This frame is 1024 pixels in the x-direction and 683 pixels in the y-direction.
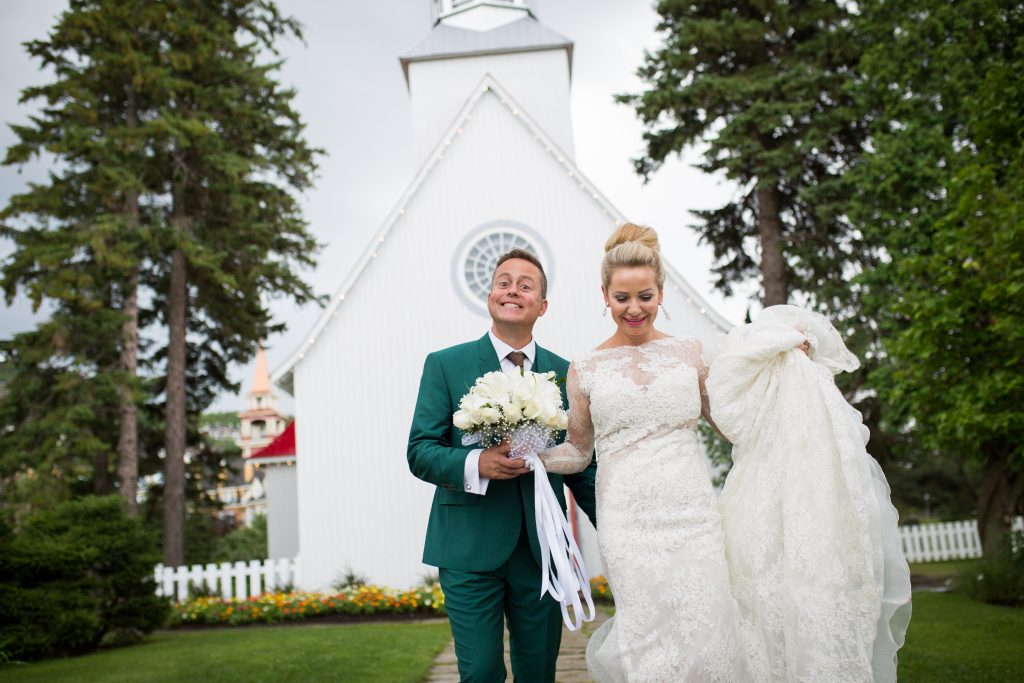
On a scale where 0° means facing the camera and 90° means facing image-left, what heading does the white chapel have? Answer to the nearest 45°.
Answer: approximately 0°

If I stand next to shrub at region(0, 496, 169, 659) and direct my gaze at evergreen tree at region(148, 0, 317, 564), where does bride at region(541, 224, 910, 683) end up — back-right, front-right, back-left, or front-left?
back-right

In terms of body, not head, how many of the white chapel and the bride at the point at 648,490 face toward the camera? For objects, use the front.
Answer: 2

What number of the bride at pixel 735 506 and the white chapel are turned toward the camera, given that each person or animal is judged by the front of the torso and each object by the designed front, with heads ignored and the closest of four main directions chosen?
2

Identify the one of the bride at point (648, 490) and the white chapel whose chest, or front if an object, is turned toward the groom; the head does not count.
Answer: the white chapel

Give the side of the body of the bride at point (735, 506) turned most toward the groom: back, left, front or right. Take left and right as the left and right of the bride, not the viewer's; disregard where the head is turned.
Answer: right
